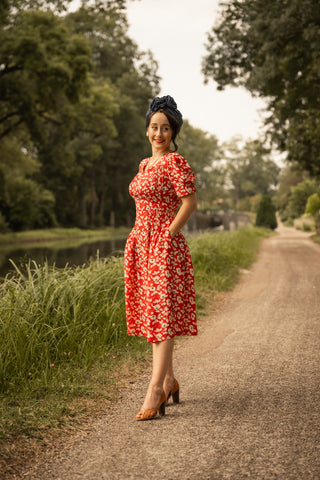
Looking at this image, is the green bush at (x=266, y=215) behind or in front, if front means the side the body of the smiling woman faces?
behind

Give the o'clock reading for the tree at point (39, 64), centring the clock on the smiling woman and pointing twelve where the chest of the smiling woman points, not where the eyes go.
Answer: The tree is roughly at 4 o'clock from the smiling woman.

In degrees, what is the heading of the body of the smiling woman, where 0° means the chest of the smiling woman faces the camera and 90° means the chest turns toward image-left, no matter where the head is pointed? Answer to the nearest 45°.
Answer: approximately 45°

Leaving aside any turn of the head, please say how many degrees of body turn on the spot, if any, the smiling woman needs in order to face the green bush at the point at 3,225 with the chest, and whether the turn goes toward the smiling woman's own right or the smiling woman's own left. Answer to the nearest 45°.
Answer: approximately 135° to the smiling woman's own right
